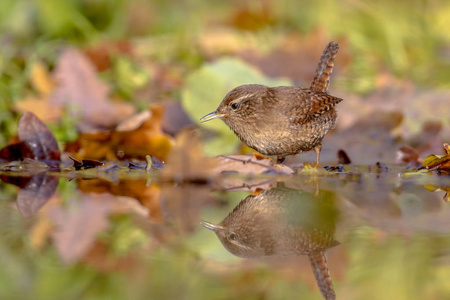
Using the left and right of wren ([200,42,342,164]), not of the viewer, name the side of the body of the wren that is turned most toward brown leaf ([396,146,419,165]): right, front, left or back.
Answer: back

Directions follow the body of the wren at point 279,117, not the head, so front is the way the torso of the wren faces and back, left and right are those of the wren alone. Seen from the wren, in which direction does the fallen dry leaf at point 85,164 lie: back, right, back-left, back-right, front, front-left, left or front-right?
front-left

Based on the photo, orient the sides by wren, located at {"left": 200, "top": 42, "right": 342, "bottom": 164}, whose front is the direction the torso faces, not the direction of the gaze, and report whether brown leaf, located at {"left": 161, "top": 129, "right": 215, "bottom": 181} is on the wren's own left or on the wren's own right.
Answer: on the wren's own left

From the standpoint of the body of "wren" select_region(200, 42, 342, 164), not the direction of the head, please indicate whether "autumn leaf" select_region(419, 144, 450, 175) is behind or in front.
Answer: behind

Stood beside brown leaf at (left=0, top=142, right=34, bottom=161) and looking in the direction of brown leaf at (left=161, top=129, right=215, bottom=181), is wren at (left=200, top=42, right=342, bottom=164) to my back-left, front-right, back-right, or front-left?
front-left

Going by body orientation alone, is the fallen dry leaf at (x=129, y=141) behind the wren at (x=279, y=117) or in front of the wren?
in front

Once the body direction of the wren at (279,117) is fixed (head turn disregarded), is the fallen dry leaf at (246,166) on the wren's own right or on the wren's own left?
on the wren's own left

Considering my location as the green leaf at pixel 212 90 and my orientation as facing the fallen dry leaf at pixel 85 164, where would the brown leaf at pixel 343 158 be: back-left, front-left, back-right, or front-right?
front-left

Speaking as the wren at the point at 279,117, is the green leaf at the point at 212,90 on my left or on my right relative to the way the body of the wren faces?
on my right

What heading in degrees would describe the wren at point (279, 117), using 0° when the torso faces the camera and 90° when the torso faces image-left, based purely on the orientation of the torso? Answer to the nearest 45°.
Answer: approximately 90°

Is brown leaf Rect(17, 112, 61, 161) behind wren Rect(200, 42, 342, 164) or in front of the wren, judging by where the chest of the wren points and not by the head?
in front
